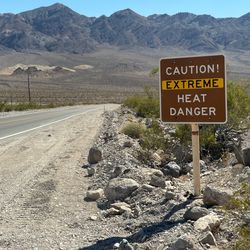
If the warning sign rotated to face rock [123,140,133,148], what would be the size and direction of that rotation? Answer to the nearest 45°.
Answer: approximately 180°

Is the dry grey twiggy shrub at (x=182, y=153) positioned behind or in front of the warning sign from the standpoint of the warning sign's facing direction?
behind

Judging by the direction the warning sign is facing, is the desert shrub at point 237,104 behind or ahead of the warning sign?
behind

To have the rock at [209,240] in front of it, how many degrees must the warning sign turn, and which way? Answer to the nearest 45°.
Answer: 0° — it already faces it

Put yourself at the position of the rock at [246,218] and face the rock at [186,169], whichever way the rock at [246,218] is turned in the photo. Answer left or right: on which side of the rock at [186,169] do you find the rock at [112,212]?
left

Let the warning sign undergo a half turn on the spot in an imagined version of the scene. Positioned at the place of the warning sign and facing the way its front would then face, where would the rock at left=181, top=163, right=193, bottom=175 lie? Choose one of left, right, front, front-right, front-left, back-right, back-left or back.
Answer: front

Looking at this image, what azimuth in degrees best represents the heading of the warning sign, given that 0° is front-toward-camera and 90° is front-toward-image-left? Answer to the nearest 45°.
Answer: approximately 0°

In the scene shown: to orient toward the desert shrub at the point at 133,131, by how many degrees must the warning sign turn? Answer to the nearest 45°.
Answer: approximately 180°

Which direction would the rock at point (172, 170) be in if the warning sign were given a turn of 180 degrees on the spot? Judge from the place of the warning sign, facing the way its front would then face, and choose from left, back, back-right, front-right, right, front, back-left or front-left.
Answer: front
